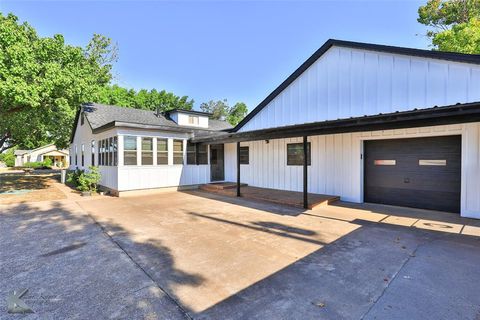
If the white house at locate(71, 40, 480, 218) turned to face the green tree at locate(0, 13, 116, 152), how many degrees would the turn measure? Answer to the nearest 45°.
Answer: approximately 45° to its right

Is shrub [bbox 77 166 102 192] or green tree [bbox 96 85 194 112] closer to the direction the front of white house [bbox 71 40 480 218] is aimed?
the shrub

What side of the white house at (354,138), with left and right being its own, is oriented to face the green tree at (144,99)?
right

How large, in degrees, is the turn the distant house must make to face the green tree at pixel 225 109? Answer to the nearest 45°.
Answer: approximately 45° to its left

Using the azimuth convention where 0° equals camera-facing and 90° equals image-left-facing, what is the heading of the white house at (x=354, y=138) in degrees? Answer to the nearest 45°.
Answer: approximately 45°

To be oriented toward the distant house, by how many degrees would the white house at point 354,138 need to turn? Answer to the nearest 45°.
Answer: approximately 90° to its right

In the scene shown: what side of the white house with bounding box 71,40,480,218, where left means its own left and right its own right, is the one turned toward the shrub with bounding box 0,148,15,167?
right

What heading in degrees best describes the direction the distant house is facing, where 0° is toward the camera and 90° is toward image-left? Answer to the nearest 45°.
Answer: approximately 0°

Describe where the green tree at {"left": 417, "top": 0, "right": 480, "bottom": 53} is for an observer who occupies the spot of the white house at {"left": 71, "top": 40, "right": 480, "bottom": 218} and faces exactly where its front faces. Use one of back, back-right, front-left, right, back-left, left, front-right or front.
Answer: back
